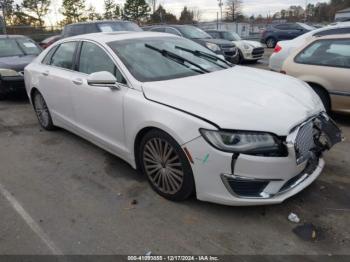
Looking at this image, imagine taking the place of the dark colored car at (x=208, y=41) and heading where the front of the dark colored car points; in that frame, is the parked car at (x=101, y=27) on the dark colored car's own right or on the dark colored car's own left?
on the dark colored car's own right

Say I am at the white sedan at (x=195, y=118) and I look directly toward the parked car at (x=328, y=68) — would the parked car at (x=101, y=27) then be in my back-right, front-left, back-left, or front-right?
front-left

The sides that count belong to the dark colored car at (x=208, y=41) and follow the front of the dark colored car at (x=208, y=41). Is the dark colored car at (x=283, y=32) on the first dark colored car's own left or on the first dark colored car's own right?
on the first dark colored car's own left

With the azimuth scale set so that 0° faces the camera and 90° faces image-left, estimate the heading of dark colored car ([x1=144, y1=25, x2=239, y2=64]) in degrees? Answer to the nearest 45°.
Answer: approximately 315°

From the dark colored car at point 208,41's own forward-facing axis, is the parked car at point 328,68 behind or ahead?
ahead

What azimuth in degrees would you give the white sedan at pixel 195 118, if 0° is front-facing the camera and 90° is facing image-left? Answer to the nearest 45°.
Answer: approximately 315°

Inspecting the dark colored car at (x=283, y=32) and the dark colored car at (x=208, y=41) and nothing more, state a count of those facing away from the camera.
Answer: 0

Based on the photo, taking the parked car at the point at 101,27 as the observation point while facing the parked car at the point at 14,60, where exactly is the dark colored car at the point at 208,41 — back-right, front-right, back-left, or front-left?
back-left

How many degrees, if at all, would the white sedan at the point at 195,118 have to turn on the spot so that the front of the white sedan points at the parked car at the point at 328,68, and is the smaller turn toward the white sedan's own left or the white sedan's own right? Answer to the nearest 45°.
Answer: approximately 90° to the white sedan's own left
